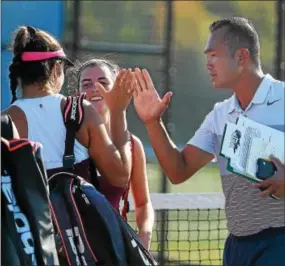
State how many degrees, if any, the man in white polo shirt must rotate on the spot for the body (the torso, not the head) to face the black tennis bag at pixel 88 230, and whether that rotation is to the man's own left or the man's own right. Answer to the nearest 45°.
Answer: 0° — they already face it

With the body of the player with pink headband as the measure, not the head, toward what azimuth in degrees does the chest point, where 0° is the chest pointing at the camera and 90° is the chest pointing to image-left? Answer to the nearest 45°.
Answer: approximately 225°

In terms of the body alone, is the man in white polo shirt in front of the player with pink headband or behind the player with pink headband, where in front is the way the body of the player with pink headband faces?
in front

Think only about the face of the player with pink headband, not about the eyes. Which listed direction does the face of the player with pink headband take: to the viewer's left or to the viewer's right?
to the viewer's right

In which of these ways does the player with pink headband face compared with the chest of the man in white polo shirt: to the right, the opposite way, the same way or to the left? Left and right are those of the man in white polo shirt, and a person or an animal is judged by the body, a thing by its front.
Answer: the opposite way

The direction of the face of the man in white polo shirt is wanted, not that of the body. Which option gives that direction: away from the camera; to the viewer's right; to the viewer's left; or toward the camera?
to the viewer's left

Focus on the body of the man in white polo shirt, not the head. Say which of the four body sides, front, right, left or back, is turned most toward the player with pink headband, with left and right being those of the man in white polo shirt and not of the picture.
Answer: front
